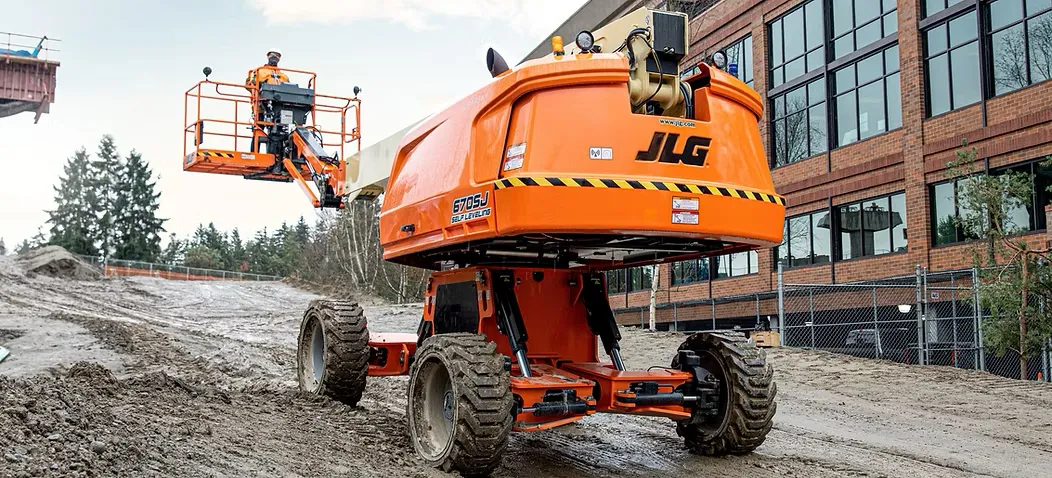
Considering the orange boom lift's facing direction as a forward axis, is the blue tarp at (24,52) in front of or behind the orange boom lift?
in front

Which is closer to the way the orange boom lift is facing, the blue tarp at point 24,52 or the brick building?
the blue tarp

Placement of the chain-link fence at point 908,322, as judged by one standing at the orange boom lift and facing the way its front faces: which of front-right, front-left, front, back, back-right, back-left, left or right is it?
right

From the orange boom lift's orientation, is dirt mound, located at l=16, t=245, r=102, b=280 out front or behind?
out front

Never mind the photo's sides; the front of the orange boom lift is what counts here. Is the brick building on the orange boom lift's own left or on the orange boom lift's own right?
on the orange boom lift's own right

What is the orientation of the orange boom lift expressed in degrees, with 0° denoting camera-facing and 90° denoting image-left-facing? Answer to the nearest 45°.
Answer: approximately 135°

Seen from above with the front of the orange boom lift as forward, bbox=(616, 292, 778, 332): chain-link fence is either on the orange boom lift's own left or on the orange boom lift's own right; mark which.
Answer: on the orange boom lift's own right

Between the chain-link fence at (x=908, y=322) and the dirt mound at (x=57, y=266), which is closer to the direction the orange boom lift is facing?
the dirt mound
